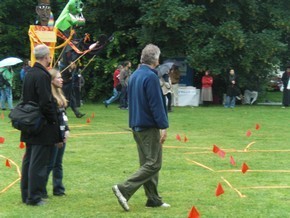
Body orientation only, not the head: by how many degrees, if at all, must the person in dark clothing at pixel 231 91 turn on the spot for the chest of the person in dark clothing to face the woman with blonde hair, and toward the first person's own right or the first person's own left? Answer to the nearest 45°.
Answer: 0° — they already face them

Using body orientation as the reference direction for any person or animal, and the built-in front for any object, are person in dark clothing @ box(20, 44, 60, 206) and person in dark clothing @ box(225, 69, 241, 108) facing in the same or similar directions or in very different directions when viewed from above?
very different directions

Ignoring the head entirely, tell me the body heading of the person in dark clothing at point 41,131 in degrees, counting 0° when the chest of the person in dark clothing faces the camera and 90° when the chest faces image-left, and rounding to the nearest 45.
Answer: approximately 225°

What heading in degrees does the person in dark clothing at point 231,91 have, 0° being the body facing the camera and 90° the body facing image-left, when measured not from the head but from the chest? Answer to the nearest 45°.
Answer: approximately 0°

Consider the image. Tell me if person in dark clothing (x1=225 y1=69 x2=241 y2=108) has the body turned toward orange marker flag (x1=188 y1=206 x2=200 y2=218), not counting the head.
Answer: yes

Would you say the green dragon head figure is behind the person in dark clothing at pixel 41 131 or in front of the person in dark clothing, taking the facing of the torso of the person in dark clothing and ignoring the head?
in front

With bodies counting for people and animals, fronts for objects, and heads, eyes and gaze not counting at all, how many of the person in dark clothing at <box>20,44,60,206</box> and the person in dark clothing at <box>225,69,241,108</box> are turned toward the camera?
1

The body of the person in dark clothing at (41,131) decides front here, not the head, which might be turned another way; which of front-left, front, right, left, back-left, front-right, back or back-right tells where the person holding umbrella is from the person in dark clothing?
front-left
